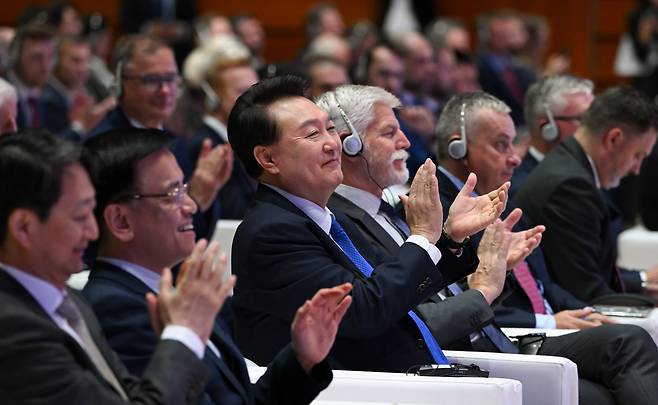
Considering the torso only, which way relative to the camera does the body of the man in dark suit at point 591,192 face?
to the viewer's right

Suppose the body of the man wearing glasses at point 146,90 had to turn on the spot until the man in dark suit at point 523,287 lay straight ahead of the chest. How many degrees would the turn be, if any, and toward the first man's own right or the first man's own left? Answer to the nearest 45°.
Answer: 0° — they already face them

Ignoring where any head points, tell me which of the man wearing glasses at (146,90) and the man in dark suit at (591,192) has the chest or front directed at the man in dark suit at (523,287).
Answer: the man wearing glasses

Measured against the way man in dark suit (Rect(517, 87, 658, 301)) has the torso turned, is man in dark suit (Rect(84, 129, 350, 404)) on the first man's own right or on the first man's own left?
on the first man's own right

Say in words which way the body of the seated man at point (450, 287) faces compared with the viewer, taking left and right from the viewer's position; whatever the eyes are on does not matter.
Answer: facing to the right of the viewer

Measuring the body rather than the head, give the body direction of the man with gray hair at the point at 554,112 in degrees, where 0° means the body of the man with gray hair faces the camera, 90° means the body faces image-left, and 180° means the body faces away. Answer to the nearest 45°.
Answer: approximately 270°

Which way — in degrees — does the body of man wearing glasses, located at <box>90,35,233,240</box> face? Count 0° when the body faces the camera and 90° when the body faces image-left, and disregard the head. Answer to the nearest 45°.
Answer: approximately 315°

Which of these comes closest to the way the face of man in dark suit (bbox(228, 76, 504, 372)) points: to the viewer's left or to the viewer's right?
to the viewer's right

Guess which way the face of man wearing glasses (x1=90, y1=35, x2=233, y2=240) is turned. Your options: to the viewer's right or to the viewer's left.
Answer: to the viewer's right
